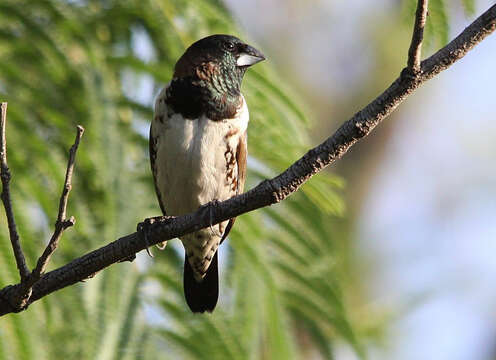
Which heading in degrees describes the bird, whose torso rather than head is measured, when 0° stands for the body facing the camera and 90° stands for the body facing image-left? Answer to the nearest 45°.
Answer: approximately 0°

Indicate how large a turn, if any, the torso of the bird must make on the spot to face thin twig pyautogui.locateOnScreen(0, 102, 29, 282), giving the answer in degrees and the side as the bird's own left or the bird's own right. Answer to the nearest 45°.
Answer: approximately 45° to the bird's own right
